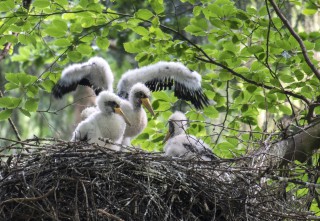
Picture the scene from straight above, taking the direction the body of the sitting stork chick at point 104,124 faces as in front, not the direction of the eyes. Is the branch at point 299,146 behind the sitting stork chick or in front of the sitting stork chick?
in front

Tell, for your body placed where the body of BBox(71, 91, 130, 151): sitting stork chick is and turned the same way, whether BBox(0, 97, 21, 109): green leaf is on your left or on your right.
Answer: on your right

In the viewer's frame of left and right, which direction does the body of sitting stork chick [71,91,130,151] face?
facing the viewer and to the right of the viewer

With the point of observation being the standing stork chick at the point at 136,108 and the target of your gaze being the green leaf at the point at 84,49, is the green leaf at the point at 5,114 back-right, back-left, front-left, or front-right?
front-left
